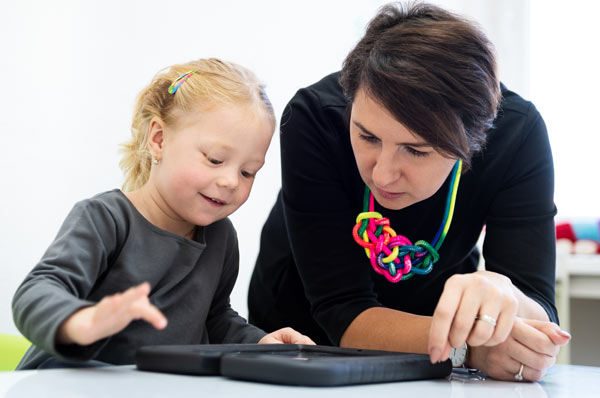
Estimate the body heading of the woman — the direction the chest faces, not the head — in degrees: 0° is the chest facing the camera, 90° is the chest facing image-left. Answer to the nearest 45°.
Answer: approximately 0°

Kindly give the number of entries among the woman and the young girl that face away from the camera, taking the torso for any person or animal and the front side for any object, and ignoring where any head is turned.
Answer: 0

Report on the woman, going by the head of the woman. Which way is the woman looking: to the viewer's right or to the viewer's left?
to the viewer's left

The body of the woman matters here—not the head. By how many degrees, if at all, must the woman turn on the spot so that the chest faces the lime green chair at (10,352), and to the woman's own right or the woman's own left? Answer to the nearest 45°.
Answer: approximately 90° to the woman's own right

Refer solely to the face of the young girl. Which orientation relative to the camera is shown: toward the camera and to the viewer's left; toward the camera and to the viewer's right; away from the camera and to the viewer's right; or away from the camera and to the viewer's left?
toward the camera and to the viewer's right

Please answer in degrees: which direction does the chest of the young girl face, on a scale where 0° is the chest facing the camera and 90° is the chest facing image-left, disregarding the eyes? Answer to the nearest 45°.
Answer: approximately 315°
